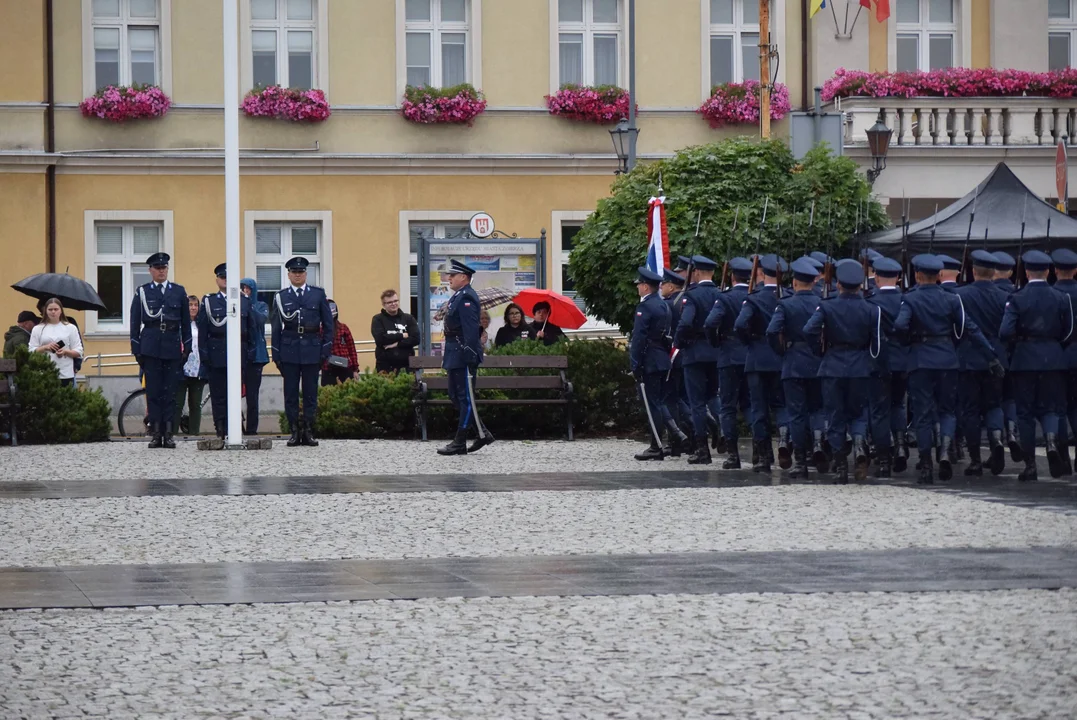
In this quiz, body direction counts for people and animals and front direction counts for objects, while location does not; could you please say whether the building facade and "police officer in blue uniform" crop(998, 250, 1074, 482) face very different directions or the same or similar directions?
very different directions

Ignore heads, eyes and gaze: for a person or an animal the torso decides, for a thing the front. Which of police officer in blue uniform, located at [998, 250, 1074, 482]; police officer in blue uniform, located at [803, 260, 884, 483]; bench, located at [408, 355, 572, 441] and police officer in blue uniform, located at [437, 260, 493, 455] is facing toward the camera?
the bench

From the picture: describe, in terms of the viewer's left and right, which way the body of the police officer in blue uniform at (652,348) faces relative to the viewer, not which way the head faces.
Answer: facing to the left of the viewer

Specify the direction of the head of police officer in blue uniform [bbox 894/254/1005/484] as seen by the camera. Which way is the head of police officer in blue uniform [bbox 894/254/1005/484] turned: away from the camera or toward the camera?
away from the camera

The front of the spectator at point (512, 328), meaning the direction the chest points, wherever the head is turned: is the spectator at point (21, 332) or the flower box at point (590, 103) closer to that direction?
the spectator

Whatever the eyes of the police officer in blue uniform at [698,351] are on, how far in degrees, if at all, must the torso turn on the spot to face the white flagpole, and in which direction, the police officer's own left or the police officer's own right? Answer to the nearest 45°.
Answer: approximately 45° to the police officer's own left

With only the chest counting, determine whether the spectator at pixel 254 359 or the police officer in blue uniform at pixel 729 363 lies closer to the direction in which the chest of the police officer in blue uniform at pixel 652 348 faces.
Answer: the spectator
